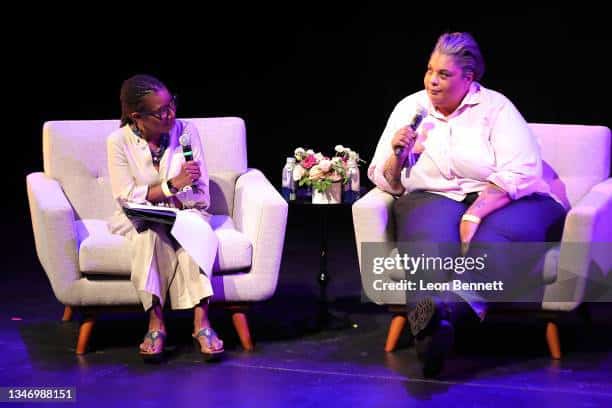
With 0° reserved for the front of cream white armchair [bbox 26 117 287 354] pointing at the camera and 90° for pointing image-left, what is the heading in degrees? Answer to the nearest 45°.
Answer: approximately 0°

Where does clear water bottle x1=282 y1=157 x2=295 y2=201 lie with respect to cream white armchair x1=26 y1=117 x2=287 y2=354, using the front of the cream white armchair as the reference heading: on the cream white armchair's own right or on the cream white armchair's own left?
on the cream white armchair's own left

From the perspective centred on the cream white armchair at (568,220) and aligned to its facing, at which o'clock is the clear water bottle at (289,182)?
The clear water bottle is roughly at 2 o'clock from the cream white armchair.

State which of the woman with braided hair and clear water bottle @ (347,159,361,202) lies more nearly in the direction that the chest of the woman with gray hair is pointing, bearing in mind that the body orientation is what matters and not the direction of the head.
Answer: the woman with braided hair

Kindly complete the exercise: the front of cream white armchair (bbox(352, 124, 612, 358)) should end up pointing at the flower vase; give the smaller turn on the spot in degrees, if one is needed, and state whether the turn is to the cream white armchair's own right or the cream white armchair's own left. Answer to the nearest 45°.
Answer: approximately 45° to the cream white armchair's own right

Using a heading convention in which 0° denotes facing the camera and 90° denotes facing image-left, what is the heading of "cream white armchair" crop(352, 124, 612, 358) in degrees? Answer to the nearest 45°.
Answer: approximately 45°

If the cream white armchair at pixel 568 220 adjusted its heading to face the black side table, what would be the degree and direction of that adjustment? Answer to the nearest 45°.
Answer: approximately 45° to its right

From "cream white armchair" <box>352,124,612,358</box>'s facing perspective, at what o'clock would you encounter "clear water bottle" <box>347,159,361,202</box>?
The clear water bottle is roughly at 2 o'clock from the cream white armchair.
